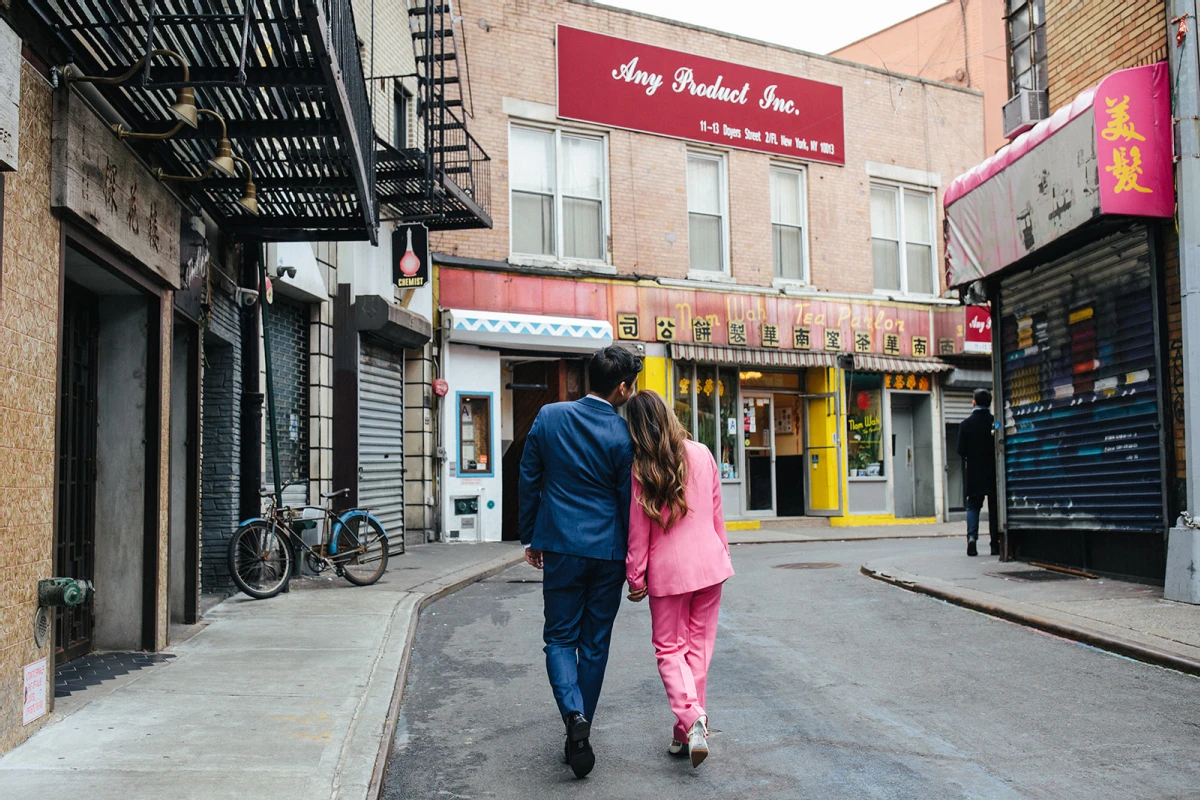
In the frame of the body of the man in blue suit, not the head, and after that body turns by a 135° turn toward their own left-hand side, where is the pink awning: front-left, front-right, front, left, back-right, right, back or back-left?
back

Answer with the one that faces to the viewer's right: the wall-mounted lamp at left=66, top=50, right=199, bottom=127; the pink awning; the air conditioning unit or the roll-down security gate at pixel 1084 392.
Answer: the wall-mounted lamp

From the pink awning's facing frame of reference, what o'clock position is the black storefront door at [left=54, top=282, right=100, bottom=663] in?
The black storefront door is roughly at 12 o'clock from the pink awning.

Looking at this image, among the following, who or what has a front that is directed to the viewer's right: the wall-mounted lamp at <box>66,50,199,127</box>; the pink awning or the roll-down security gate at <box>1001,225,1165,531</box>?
the wall-mounted lamp

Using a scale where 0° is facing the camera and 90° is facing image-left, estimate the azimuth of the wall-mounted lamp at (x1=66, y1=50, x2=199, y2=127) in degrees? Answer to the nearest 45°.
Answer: approximately 270°

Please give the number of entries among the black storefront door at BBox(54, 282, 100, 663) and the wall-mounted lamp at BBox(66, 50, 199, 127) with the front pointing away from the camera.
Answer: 0

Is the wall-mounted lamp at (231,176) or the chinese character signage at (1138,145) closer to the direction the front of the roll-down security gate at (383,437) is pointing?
the chinese character signage

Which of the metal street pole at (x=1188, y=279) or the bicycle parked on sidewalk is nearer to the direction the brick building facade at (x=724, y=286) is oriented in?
the metal street pole

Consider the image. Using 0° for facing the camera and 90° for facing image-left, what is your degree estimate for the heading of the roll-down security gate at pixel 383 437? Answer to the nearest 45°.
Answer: approximately 315°

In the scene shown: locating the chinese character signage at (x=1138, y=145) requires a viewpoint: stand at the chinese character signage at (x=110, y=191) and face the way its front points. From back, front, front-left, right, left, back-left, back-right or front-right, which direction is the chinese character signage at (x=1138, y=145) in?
front-left

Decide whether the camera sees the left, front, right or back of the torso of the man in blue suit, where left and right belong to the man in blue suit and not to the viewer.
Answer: back

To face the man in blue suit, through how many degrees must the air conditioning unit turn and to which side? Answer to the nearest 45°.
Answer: approximately 45° to its left

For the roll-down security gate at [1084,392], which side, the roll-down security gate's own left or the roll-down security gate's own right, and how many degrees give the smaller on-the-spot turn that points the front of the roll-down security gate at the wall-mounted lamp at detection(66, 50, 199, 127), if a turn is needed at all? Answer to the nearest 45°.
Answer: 0° — it already faces it

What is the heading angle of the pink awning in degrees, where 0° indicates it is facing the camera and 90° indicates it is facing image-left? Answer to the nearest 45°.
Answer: approximately 45°

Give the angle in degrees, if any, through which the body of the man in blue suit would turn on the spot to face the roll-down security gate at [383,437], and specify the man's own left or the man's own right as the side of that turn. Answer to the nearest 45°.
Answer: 0° — they already face it

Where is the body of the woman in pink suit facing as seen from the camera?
away from the camera

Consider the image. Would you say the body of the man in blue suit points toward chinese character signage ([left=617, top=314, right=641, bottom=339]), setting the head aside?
yes

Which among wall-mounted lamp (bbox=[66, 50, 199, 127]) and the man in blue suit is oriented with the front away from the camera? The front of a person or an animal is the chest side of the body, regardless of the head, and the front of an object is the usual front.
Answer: the man in blue suit
